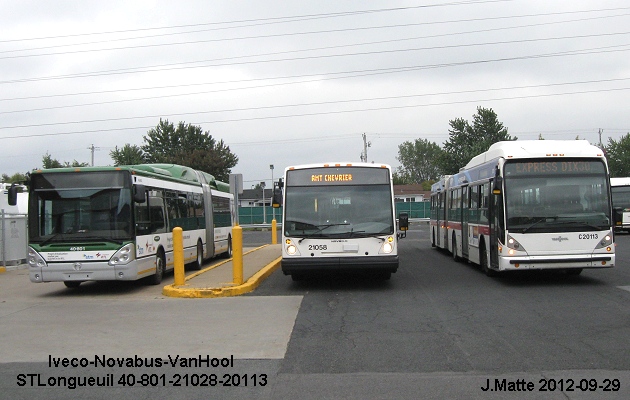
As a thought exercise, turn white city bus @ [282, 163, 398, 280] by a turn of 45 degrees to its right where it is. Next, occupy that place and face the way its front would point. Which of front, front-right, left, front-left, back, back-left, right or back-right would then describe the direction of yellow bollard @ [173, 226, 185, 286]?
front-right

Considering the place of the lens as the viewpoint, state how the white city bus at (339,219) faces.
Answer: facing the viewer

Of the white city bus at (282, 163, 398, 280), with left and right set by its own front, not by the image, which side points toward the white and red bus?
left

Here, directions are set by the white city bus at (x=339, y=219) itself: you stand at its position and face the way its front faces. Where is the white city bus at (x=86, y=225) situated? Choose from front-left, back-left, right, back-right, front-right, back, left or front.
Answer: right
